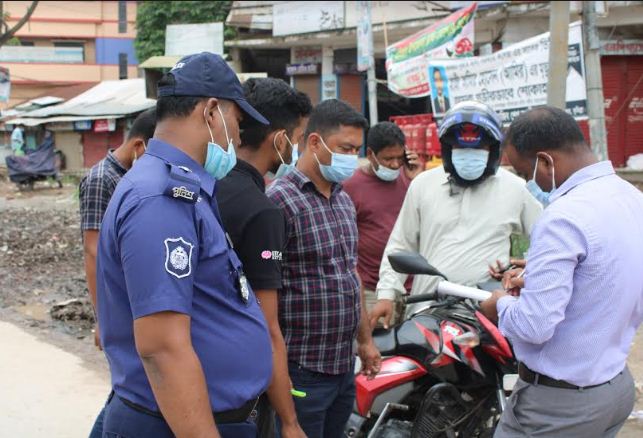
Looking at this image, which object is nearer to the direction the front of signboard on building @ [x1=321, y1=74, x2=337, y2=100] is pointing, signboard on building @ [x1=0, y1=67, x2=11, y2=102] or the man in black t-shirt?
the man in black t-shirt

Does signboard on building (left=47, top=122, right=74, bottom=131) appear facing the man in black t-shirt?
yes

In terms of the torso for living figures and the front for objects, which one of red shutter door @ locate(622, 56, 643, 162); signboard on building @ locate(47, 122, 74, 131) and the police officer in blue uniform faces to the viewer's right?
the police officer in blue uniform

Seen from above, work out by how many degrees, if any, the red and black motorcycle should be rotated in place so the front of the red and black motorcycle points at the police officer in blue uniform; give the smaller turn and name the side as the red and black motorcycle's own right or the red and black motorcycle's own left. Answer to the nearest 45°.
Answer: approximately 90° to the red and black motorcycle's own right

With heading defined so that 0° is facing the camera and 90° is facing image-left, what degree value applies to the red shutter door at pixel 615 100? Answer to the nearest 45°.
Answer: approximately 0°

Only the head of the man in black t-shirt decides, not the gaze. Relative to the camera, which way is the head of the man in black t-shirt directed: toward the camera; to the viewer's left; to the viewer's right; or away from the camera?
to the viewer's right

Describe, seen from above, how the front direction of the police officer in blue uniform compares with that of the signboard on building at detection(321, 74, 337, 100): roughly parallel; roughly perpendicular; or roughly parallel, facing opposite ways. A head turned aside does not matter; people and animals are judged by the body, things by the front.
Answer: roughly perpendicular

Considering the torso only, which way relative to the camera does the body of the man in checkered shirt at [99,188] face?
to the viewer's right
